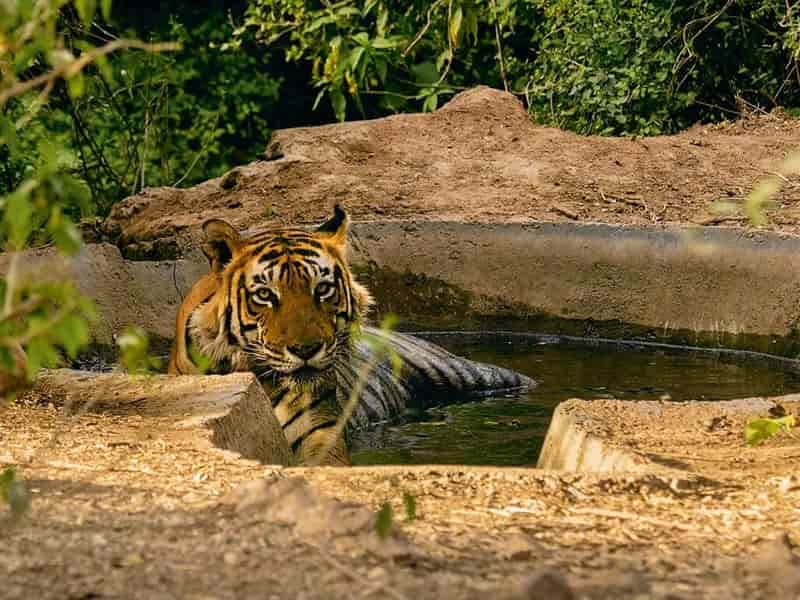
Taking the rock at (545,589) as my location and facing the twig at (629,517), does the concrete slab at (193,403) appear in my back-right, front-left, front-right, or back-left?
front-left

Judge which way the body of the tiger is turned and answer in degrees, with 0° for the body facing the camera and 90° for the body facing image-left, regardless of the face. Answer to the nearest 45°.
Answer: approximately 45°

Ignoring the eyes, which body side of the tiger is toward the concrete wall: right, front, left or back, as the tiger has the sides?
back

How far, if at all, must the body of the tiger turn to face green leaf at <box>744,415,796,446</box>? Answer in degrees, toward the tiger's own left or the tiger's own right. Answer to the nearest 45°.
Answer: approximately 90° to the tiger's own left

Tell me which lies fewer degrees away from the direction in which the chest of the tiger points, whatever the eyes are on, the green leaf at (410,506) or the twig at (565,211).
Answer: the green leaf

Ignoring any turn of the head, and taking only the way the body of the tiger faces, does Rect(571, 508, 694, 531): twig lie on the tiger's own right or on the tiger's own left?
on the tiger's own left

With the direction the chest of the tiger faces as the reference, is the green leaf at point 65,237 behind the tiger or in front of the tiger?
in front

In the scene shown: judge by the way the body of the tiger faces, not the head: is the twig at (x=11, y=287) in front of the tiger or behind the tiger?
in front

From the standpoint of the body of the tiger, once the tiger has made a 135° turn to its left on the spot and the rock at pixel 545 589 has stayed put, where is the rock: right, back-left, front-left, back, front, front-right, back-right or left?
right

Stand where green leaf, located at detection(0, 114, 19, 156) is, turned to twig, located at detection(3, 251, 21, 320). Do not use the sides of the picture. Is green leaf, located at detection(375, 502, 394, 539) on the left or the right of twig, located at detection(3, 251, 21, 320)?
left

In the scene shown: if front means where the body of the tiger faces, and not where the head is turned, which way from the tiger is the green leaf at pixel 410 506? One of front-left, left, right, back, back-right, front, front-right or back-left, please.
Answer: front-left

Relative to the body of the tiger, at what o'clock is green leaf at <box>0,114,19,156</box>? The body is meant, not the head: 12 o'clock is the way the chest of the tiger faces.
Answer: The green leaf is roughly at 11 o'clock from the tiger.

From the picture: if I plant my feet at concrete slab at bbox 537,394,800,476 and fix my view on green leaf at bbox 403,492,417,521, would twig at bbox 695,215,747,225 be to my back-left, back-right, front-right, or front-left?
back-right

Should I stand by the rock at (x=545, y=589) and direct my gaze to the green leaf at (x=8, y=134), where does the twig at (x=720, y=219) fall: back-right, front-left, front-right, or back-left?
front-right

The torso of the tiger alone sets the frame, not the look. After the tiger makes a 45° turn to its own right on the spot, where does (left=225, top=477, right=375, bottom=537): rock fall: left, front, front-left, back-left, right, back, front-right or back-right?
left

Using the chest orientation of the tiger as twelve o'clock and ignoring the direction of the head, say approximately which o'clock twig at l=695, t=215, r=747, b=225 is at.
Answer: The twig is roughly at 6 o'clock from the tiger.

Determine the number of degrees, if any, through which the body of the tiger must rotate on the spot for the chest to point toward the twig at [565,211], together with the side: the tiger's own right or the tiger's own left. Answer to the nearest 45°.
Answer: approximately 180°

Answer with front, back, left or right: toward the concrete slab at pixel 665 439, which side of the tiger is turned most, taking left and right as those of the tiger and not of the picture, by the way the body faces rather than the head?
left
